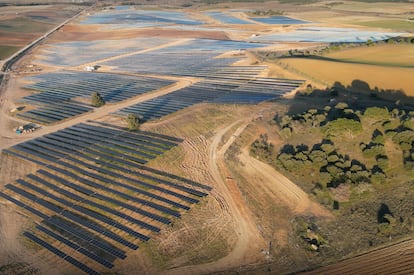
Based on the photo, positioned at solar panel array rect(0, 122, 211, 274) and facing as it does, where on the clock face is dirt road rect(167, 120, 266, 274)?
The dirt road is roughly at 9 o'clock from the solar panel array.

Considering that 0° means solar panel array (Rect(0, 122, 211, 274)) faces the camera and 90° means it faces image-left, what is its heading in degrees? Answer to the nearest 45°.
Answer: approximately 45°

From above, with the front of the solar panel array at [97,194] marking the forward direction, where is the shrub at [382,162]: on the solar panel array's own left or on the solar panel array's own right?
on the solar panel array's own left

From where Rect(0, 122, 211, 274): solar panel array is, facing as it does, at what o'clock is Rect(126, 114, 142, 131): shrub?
The shrub is roughly at 5 o'clock from the solar panel array.

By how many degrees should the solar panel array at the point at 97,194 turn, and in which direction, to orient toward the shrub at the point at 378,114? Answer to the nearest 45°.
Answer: approximately 135° to its left

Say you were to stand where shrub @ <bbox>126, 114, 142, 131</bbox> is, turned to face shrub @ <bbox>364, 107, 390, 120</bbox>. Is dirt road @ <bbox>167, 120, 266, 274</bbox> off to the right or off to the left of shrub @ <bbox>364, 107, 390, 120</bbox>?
right

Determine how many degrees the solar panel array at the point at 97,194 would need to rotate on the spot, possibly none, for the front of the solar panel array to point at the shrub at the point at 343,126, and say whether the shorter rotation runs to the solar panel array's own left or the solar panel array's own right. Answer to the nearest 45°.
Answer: approximately 135° to the solar panel array's own left

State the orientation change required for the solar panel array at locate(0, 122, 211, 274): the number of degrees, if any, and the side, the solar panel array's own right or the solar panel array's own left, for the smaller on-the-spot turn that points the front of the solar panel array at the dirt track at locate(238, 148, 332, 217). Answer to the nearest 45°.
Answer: approximately 135° to the solar panel array's own left

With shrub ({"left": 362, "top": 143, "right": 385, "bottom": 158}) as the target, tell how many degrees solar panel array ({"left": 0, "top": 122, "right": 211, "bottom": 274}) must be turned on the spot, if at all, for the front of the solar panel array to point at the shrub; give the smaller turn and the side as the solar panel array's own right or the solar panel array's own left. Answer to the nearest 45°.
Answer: approximately 135° to the solar panel array's own left
